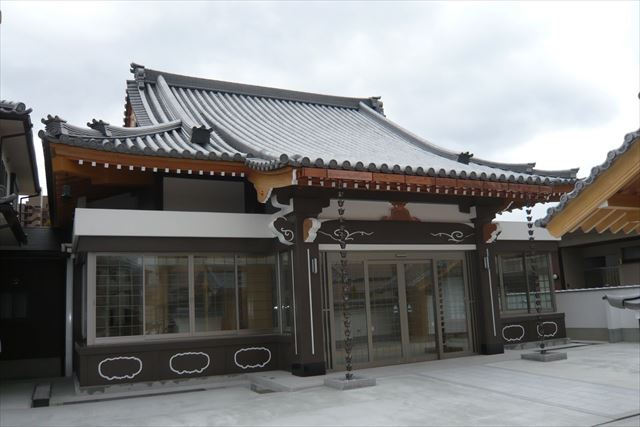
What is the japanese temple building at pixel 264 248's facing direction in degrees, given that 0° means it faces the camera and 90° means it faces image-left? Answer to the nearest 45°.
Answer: approximately 315°

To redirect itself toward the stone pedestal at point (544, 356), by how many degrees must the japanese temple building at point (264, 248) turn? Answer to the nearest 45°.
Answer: approximately 45° to its left
